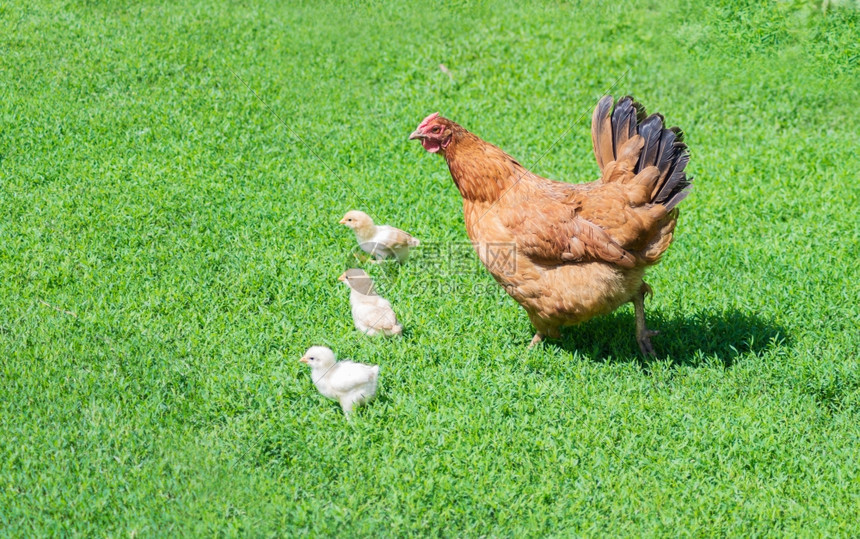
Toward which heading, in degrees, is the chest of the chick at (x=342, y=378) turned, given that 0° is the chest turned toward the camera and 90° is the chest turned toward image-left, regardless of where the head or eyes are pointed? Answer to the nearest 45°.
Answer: approximately 90°

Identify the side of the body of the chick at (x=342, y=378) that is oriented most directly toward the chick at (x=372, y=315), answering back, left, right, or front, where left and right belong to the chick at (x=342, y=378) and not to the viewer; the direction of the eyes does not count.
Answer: right

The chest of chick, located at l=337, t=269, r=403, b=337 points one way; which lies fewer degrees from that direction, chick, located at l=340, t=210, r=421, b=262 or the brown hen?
the chick

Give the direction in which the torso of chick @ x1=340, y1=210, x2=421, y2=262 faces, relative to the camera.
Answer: to the viewer's left

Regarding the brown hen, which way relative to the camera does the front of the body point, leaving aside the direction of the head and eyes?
to the viewer's left

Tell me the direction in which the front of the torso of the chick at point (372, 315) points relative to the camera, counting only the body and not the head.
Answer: to the viewer's left

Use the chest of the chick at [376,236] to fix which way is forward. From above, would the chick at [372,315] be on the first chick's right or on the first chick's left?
on the first chick's left

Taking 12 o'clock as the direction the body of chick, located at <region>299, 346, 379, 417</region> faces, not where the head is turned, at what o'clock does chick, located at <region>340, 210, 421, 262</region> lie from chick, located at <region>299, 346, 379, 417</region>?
chick, located at <region>340, 210, 421, 262</region> is roughly at 3 o'clock from chick, located at <region>299, 346, 379, 417</region>.

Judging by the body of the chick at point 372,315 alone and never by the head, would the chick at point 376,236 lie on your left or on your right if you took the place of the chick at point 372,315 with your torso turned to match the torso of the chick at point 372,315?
on your right

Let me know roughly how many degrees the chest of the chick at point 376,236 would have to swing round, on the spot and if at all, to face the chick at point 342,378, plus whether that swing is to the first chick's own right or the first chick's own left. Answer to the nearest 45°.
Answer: approximately 90° to the first chick's own left

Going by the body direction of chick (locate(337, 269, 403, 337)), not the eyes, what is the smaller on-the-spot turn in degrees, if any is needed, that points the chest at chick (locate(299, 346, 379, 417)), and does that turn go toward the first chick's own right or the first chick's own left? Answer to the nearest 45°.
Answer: approximately 90° to the first chick's own left
